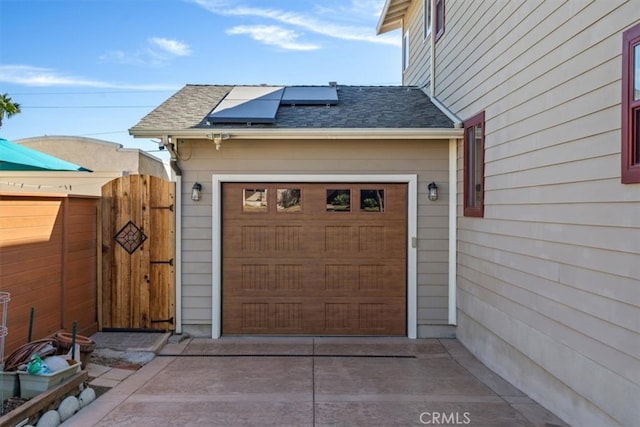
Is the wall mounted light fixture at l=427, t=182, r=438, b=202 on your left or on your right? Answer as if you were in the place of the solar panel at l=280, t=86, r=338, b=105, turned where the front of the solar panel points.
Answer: on your left

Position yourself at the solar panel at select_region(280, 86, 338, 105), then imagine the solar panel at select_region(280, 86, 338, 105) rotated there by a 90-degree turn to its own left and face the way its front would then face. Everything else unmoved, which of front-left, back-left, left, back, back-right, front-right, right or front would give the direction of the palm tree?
back-left

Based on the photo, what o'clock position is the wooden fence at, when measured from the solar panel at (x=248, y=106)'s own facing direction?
The wooden fence is roughly at 2 o'clock from the solar panel.

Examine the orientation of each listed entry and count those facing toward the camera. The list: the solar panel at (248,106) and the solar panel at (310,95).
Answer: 2

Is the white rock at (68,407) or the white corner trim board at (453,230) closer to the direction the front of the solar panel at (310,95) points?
the white rock

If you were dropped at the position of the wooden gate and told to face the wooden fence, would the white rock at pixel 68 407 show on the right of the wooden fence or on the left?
left

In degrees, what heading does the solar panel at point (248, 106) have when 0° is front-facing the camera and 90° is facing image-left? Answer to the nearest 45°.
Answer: approximately 0°

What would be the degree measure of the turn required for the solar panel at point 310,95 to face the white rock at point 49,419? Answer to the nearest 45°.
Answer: approximately 45° to its right
